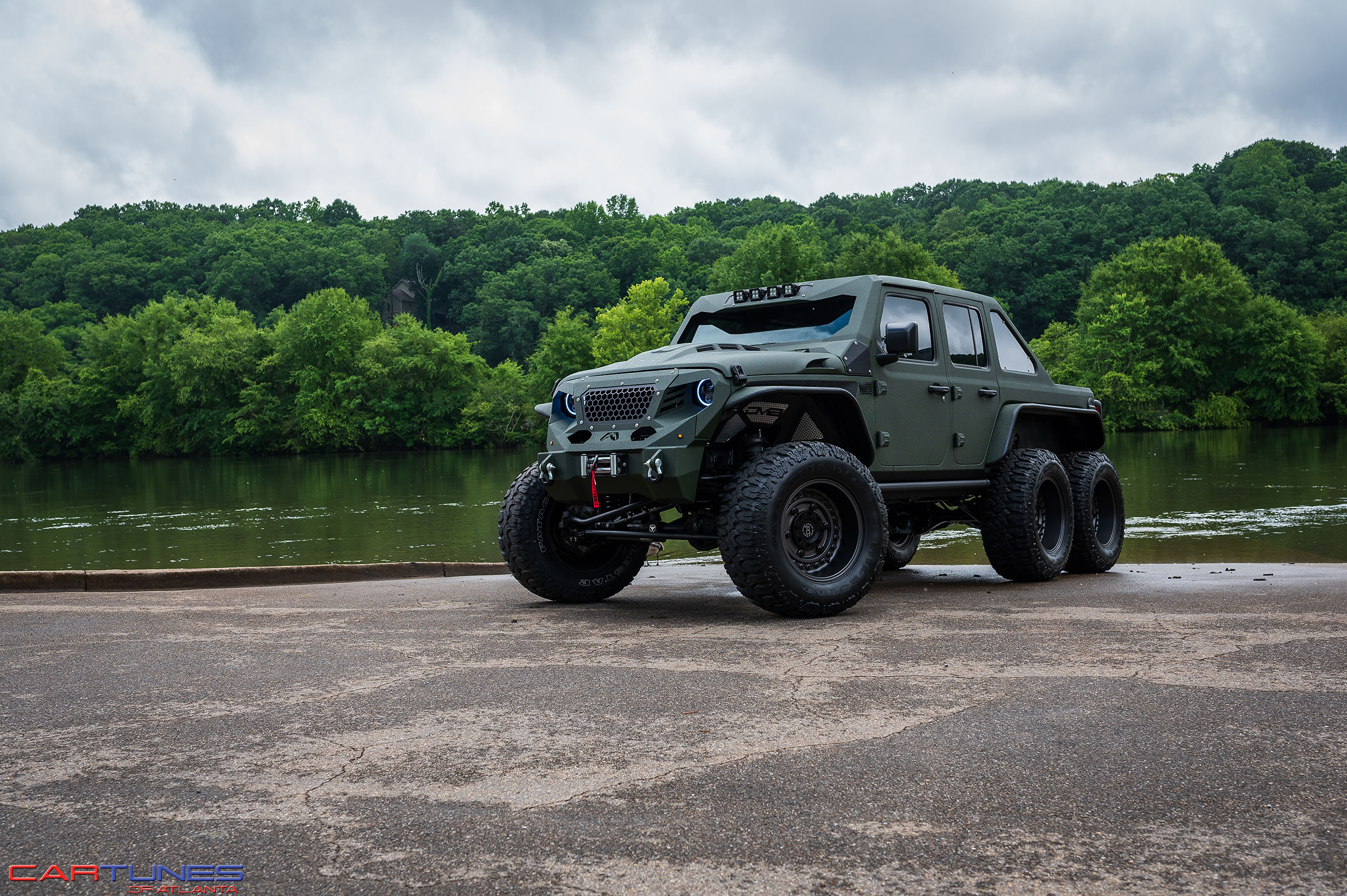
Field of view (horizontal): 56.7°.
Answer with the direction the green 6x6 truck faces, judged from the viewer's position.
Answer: facing the viewer and to the left of the viewer

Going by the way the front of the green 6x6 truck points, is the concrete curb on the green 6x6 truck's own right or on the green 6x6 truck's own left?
on the green 6x6 truck's own right
